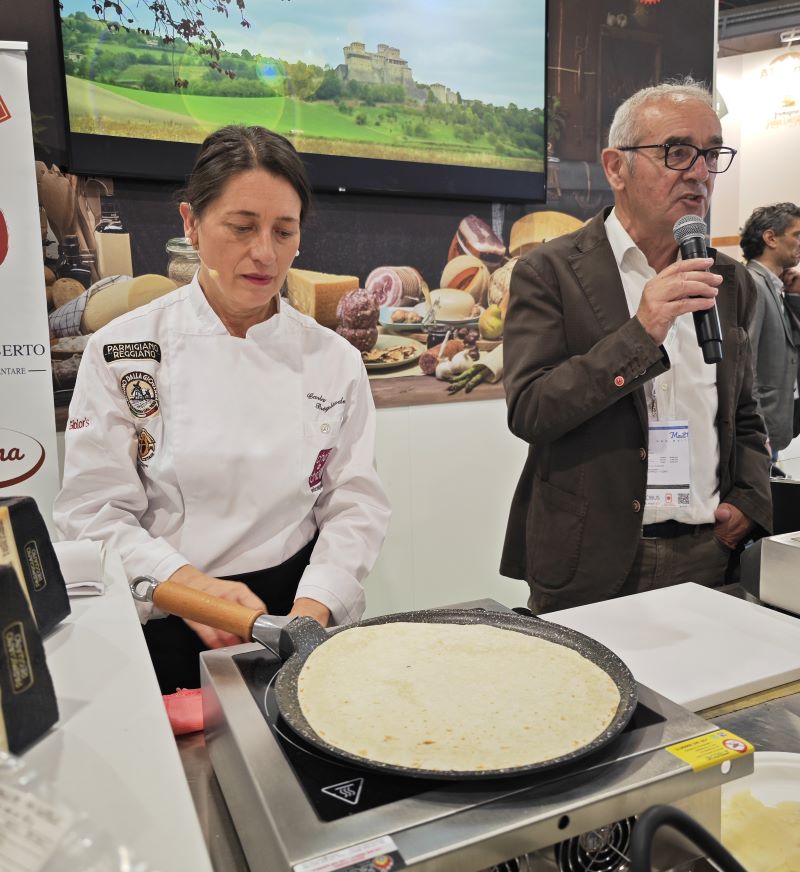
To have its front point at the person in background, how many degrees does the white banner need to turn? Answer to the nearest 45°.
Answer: approximately 90° to its left

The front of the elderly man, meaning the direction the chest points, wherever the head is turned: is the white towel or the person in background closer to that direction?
the white towel

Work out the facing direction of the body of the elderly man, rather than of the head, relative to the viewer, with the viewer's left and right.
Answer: facing the viewer and to the right of the viewer

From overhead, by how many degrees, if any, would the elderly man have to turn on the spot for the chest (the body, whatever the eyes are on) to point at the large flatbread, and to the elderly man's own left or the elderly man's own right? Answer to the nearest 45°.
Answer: approximately 45° to the elderly man's own right

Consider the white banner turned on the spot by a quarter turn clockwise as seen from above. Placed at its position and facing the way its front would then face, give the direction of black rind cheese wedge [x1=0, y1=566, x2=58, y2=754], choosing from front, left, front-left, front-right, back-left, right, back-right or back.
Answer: left

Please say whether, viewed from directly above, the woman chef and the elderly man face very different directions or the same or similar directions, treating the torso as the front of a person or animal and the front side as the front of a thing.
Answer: same or similar directions

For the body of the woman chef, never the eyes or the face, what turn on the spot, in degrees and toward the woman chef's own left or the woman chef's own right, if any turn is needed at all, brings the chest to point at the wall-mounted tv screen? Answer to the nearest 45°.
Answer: approximately 180°

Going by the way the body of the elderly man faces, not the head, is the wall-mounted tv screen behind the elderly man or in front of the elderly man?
behind

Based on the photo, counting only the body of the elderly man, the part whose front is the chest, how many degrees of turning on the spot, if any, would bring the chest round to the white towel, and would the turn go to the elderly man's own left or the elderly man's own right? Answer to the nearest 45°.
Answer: approximately 90° to the elderly man's own right

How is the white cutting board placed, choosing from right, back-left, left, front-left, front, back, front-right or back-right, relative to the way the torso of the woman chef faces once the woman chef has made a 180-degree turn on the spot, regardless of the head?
back-right

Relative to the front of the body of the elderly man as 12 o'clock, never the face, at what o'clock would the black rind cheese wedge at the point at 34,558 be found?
The black rind cheese wedge is roughly at 2 o'clock from the elderly man.

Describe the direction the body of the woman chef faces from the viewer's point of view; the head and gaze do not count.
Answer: toward the camera

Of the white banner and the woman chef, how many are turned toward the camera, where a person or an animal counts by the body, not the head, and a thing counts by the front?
2

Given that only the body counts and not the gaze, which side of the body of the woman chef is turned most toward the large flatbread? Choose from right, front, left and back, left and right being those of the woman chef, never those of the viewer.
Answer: front

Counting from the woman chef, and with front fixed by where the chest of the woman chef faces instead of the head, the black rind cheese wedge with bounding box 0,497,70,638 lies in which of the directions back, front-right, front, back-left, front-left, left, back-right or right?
front

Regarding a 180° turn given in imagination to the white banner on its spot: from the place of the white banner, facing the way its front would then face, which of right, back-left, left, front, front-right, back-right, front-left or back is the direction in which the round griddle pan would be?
back

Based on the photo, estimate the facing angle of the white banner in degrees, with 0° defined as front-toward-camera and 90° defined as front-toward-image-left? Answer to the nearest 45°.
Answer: approximately 0°

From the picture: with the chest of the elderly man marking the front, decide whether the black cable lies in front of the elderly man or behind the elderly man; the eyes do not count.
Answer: in front
